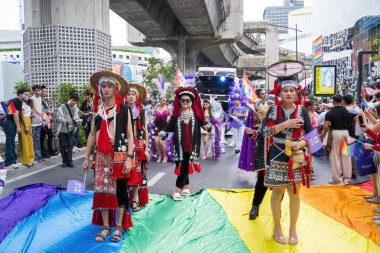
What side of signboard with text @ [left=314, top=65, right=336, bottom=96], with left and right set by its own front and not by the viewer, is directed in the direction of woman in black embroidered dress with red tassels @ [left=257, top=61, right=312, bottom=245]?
front

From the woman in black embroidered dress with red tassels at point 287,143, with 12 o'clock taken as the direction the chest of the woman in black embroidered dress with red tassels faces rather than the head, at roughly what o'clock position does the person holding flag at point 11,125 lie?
The person holding flag is roughly at 4 o'clock from the woman in black embroidered dress with red tassels.

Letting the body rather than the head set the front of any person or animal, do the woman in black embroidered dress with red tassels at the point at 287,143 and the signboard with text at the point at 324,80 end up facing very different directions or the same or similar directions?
same or similar directions

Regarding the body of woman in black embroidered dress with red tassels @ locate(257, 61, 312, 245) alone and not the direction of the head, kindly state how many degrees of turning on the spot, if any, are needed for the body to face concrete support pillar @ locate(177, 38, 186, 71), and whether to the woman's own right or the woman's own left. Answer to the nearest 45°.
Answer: approximately 180°

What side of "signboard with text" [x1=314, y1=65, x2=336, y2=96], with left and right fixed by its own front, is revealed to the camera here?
front

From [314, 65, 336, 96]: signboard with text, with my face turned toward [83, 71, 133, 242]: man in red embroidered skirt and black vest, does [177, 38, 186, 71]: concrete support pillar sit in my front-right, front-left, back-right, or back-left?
back-right

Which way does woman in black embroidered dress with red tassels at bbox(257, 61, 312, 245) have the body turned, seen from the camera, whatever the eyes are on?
toward the camera
